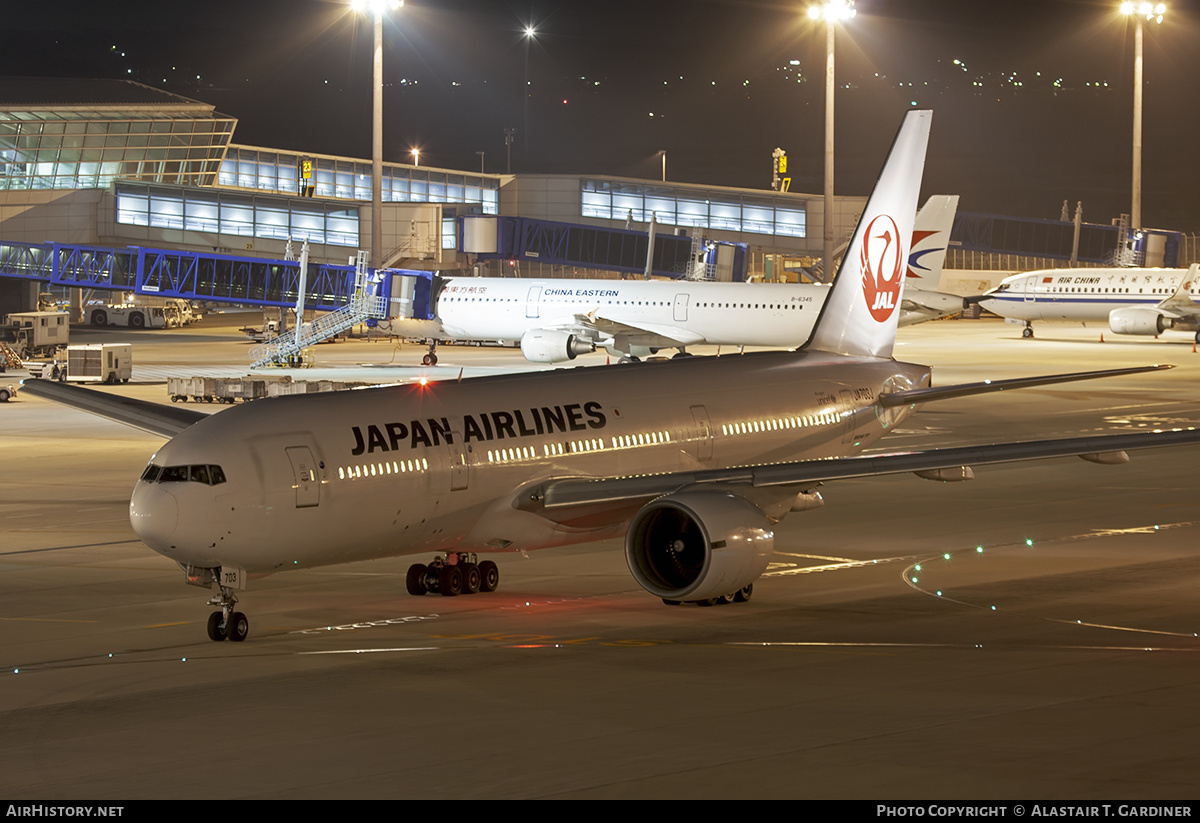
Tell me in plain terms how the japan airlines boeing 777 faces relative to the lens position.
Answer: facing the viewer and to the left of the viewer
